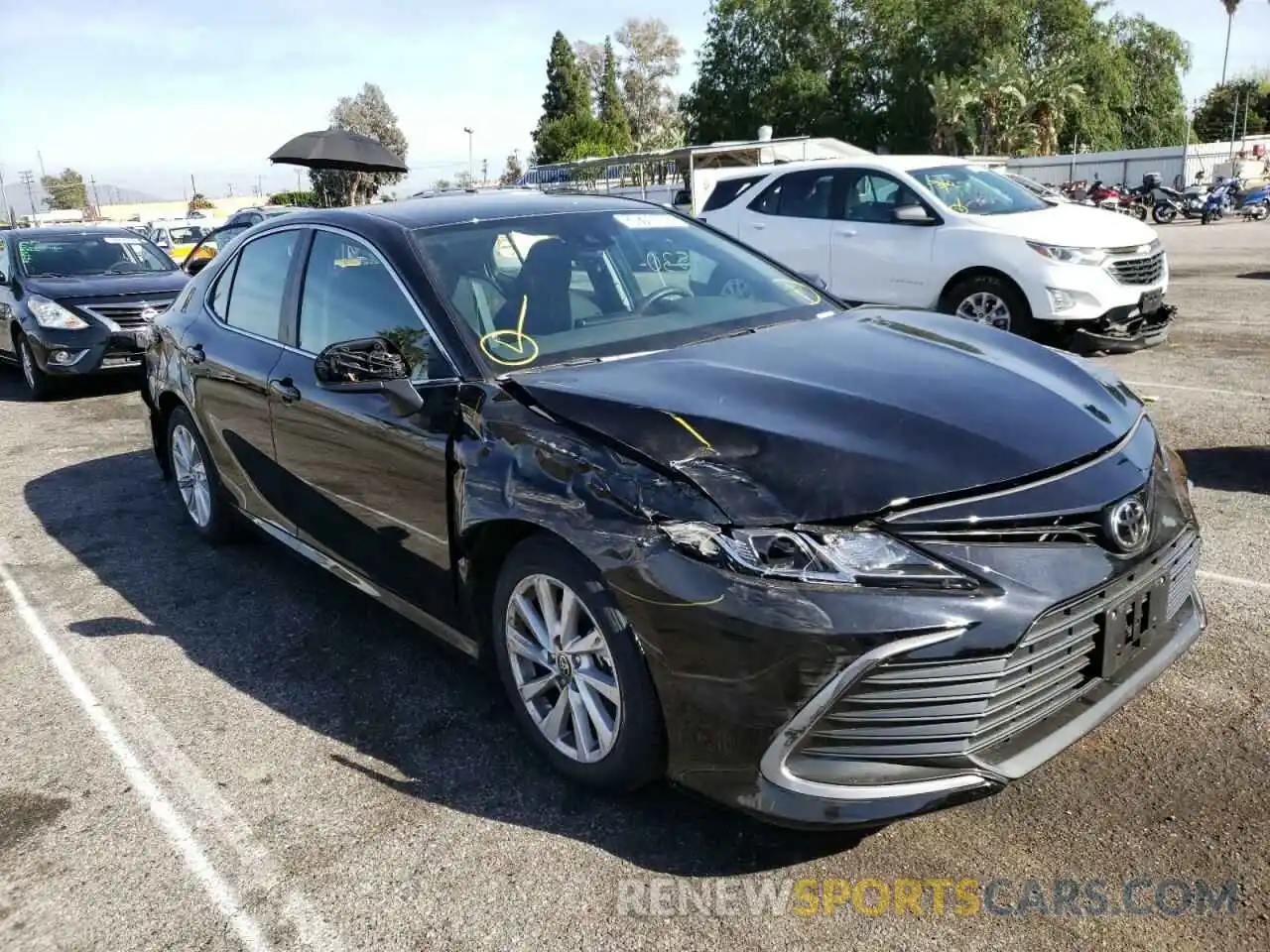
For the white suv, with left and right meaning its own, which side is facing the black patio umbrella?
back

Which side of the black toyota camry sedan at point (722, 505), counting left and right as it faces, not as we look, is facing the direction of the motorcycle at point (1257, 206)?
left

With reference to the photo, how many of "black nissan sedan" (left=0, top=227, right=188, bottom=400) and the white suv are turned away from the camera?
0

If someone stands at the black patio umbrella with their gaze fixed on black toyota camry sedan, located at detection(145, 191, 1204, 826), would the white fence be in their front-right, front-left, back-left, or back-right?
back-left

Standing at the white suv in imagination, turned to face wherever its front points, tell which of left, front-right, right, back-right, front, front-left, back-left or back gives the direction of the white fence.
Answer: back-left

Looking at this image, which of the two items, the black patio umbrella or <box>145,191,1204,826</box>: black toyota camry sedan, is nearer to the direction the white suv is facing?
the black toyota camry sedan

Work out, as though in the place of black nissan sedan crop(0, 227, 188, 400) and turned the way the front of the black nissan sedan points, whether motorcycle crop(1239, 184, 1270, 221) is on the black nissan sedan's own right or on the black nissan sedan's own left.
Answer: on the black nissan sedan's own left

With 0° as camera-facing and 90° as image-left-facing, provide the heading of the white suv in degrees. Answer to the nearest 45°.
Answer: approximately 315°

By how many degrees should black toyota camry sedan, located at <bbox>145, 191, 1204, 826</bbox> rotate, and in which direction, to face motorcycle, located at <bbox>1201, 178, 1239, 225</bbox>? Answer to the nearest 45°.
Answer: approximately 90° to its left

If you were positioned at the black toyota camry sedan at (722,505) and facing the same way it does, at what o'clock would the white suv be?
The white suv is roughly at 8 o'clock from the black toyota camry sedan.

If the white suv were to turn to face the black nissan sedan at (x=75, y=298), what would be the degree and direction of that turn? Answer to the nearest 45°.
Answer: approximately 135° to its right

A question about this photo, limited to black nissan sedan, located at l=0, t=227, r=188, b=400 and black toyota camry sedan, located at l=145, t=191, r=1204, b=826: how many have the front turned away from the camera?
0

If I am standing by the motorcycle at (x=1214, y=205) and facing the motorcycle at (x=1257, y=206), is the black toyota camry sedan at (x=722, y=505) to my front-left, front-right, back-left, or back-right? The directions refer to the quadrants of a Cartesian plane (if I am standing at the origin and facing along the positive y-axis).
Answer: back-right
